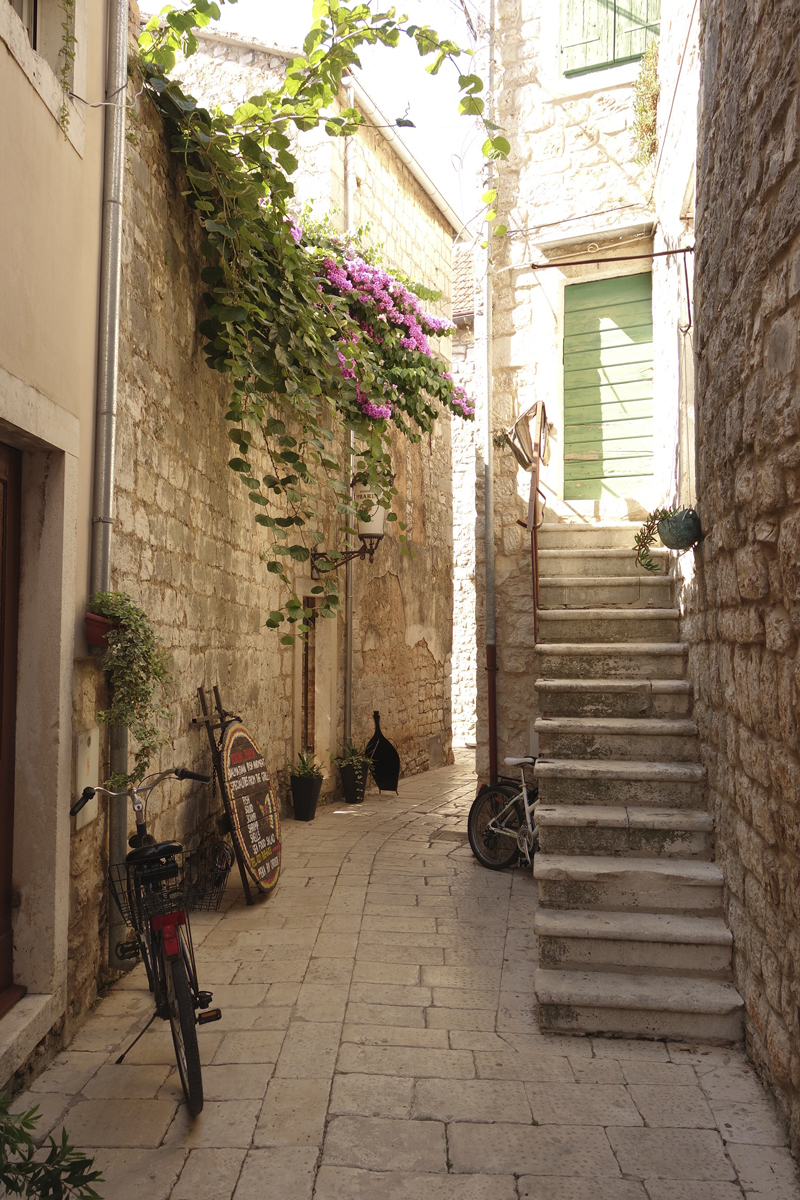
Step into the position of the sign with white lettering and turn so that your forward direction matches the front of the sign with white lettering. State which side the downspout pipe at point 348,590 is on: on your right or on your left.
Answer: on your left

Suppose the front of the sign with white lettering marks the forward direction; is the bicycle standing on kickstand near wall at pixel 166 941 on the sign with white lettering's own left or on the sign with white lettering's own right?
on the sign with white lettering's own right

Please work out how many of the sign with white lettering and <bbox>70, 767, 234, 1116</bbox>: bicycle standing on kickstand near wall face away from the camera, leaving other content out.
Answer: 1

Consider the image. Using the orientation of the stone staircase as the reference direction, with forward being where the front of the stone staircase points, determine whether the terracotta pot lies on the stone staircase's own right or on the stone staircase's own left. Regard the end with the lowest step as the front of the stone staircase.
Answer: on the stone staircase's own right

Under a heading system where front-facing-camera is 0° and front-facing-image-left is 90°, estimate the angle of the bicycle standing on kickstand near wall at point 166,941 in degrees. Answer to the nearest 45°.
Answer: approximately 180°

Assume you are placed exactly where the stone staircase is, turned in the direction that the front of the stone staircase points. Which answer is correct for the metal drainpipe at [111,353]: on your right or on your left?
on your right

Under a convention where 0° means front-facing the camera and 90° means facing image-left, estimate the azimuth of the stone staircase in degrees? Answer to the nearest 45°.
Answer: approximately 0°

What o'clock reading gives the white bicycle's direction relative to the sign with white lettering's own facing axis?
The white bicycle is roughly at 10 o'clock from the sign with white lettering.

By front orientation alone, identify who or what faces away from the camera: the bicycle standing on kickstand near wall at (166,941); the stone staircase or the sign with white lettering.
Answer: the bicycle standing on kickstand near wall

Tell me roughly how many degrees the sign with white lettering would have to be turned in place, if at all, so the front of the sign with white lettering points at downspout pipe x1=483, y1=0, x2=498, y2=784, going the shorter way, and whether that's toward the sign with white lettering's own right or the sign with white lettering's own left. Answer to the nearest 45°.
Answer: approximately 90° to the sign with white lettering's own left

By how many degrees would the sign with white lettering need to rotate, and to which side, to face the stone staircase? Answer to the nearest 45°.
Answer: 0° — it already faces it

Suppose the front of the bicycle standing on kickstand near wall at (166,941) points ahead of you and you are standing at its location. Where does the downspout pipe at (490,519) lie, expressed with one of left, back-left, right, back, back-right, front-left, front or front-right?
front-right
